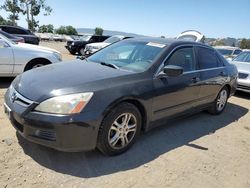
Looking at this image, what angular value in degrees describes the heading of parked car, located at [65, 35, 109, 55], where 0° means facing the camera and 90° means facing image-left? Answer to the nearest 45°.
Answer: approximately 45°

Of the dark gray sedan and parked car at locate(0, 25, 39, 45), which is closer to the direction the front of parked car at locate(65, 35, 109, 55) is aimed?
the parked car

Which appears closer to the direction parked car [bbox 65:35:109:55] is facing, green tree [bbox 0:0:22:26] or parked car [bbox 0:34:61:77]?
the parked car

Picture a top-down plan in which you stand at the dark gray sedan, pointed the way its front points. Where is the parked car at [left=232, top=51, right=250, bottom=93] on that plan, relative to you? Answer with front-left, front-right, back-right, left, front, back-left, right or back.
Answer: back

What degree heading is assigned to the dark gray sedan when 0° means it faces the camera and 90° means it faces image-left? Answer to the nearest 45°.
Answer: approximately 45°

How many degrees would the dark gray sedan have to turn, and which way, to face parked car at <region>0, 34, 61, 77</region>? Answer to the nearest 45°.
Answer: approximately 90° to its right
